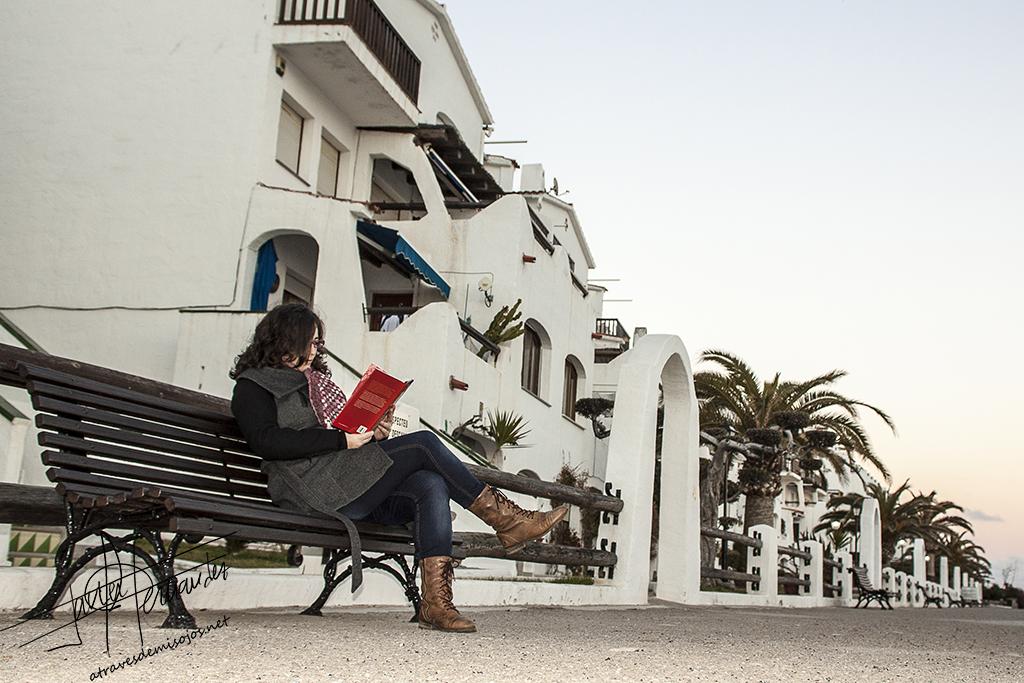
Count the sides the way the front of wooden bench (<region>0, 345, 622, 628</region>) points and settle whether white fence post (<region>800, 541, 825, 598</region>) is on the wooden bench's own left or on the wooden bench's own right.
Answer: on the wooden bench's own left

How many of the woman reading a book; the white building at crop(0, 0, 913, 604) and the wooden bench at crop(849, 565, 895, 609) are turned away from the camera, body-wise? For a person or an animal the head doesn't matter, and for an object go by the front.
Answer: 0

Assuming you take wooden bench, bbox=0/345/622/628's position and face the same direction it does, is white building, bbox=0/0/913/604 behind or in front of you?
behind

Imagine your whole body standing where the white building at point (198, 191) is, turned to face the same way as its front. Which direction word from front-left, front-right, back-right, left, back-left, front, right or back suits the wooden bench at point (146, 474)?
front-right

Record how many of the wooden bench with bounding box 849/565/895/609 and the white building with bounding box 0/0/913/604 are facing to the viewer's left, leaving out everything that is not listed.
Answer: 0

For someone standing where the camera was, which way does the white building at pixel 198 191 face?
facing the viewer and to the right of the viewer

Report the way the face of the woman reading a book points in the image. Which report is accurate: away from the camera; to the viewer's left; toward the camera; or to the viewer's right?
to the viewer's right

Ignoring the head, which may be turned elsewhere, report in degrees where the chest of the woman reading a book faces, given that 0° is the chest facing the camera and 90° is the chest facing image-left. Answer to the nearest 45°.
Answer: approximately 270°

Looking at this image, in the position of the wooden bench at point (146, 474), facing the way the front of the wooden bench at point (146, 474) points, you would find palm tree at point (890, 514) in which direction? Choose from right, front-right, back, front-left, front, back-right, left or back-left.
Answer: left

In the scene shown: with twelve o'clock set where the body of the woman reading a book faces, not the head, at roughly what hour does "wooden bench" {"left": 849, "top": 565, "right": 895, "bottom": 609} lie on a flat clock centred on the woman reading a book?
The wooden bench is roughly at 10 o'clock from the woman reading a book.

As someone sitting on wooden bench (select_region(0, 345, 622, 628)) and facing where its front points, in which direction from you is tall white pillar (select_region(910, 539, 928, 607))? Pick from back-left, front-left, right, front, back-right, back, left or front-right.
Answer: left

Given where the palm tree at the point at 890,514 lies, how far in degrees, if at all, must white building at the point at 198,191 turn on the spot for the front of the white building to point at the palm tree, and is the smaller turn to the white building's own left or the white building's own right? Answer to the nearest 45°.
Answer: approximately 90° to the white building's own left
